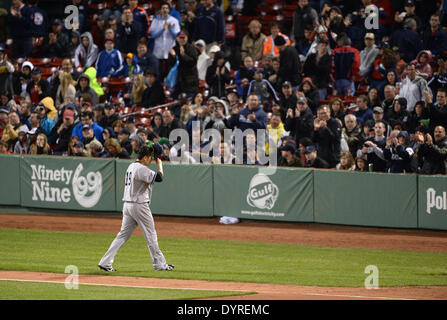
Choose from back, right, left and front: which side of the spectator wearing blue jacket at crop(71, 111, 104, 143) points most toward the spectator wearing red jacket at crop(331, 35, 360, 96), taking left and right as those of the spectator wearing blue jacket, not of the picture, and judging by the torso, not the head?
left

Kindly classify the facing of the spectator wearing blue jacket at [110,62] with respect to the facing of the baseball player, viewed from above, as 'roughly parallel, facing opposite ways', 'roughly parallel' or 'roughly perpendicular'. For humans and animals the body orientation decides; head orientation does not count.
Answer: roughly perpendicular

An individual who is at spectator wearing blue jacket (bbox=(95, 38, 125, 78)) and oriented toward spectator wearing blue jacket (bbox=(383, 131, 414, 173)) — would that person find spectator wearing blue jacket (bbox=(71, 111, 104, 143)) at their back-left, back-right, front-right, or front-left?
front-right

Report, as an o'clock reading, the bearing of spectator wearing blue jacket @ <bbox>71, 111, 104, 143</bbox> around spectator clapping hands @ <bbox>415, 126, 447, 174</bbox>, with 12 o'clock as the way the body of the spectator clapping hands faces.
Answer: The spectator wearing blue jacket is roughly at 2 o'clock from the spectator clapping hands.

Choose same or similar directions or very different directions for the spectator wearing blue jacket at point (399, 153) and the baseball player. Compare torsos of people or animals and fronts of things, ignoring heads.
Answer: very different directions

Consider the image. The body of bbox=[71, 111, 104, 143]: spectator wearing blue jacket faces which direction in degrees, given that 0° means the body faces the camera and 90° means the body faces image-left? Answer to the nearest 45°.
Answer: approximately 0°

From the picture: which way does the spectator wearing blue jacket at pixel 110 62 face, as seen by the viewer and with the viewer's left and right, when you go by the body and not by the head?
facing the viewer

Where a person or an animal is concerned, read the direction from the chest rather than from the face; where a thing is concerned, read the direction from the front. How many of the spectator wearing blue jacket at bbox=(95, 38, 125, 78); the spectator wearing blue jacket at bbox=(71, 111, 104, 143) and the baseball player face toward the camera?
2

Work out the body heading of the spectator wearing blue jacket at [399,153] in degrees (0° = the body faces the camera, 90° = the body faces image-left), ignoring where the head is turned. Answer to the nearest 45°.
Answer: approximately 45°

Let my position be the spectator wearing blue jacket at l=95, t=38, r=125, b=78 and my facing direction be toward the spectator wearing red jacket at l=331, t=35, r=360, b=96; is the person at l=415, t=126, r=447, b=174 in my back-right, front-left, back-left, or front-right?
front-right

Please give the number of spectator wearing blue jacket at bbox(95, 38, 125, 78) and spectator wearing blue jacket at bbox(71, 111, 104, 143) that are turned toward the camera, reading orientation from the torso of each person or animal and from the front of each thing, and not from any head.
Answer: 2

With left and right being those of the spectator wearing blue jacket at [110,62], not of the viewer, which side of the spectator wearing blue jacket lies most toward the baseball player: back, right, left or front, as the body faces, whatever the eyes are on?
front

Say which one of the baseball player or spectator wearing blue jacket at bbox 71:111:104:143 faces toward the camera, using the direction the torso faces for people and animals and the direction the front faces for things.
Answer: the spectator wearing blue jacket

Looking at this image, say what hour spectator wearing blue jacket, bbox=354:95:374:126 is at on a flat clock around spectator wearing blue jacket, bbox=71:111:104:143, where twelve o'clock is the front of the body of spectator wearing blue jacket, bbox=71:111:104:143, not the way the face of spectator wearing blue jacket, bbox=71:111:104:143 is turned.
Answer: spectator wearing blue jacket, bbox=354:95:374:126 is roughly at 10 o'clock from spectator wearing blue jacket, bbox=71:111:104:143.
